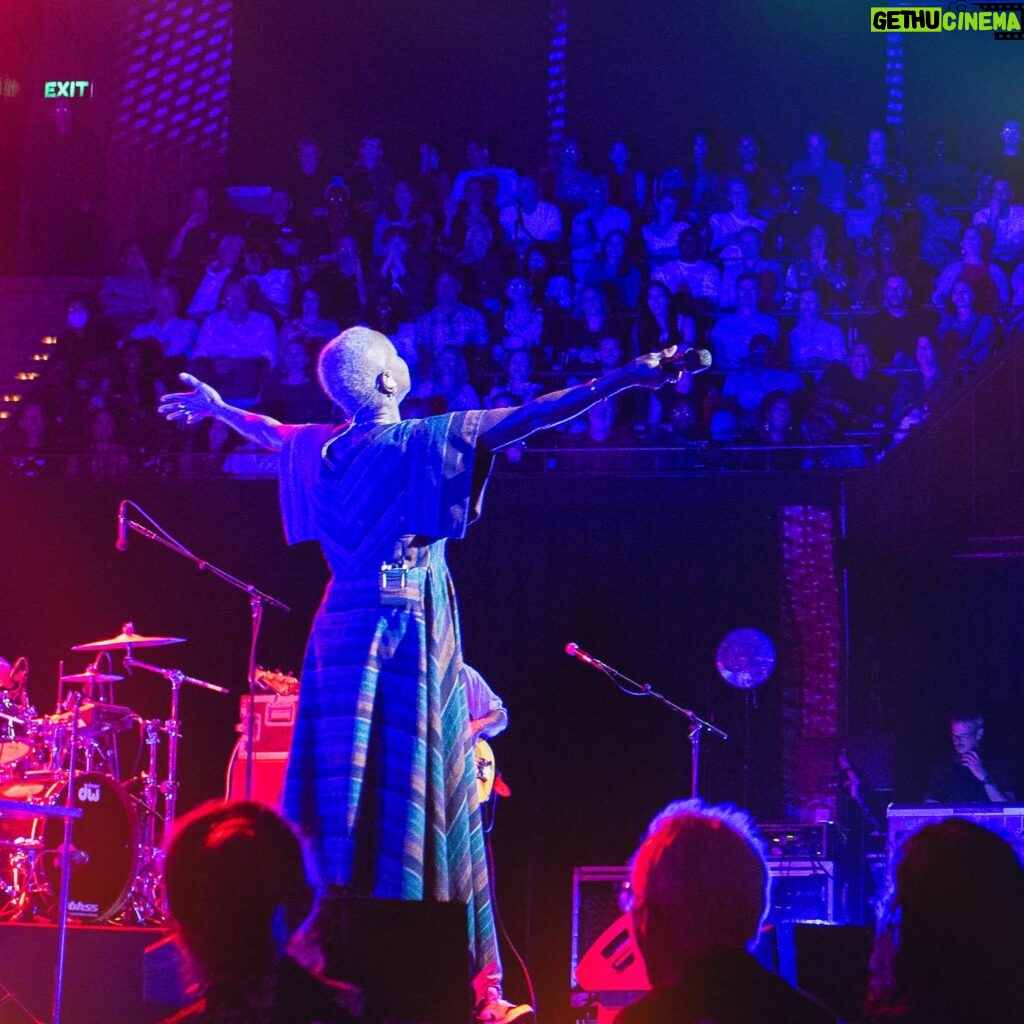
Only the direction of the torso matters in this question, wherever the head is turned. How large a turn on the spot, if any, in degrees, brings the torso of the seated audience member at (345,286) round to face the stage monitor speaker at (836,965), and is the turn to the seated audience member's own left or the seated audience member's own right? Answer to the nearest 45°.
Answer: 0° — they already face it

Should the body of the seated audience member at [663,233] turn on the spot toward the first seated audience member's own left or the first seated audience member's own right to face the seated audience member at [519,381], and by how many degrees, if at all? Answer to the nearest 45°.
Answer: approximately 45° to the first seated audience member's own right

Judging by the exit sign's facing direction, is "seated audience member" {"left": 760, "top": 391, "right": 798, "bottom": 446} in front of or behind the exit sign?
in front

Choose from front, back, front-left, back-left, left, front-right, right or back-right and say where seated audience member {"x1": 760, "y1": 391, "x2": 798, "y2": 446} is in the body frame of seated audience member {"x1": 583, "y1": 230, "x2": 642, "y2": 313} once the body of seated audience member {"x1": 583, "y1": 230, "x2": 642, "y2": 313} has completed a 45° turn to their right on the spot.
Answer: left

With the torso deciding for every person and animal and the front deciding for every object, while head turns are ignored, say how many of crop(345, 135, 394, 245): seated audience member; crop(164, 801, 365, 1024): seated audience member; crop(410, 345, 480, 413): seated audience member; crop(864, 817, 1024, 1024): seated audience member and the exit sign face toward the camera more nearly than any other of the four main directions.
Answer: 3

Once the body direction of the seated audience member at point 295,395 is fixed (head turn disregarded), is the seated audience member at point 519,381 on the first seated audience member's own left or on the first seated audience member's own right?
on the first seated audience member's own left

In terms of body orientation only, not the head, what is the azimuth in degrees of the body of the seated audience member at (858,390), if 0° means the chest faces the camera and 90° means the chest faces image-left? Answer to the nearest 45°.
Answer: approximately 0°
